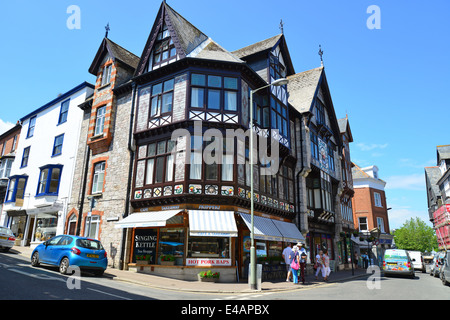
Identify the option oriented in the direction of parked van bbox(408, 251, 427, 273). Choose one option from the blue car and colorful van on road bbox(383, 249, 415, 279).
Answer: colorful van on road bbox(383, 249, 415, 279)

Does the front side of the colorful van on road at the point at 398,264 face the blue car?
no

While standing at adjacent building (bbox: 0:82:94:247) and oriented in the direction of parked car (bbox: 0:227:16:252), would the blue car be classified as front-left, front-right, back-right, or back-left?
front-left

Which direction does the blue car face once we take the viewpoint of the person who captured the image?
facing away from the viewer and to the left of the viewer

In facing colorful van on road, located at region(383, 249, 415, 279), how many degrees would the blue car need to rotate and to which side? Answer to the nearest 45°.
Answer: approximately 135° to its right
